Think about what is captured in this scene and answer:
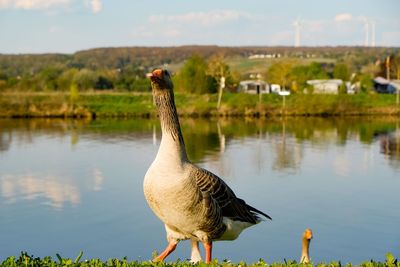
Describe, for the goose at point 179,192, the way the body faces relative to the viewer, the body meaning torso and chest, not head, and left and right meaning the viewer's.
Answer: facing the viewer and to the left of the viewer
